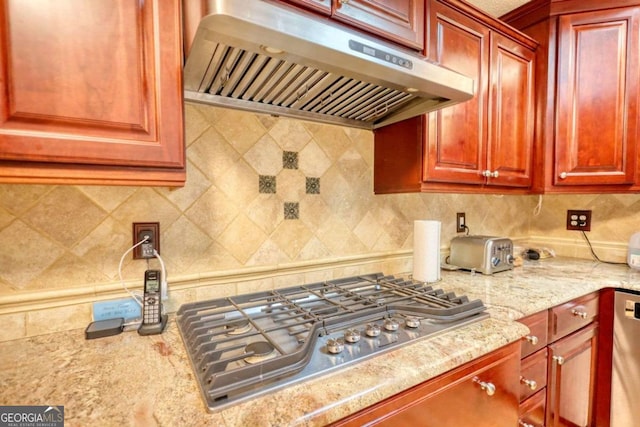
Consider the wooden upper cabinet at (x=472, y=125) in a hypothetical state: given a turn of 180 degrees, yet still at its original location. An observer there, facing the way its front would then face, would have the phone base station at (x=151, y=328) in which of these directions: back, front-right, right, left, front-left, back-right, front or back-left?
left

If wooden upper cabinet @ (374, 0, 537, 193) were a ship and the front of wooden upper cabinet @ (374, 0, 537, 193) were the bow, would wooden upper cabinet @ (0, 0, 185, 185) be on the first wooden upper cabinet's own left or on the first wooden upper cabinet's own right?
on the first wooden upper cabinet's own right

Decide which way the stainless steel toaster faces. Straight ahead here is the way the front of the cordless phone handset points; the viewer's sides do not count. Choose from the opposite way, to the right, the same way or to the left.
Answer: the same way

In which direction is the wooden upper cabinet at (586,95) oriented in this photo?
toward the camera

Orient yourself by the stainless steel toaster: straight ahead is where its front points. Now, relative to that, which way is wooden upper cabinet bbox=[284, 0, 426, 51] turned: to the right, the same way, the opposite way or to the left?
the same way

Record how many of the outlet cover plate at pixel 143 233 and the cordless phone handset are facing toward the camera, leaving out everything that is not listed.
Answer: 2

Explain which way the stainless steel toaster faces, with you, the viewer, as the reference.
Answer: facing the viewer and to the right of the viewer

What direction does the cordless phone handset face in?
toward the camera

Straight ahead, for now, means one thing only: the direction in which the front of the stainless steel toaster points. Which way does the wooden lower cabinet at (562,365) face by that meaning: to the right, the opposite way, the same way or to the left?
the same way

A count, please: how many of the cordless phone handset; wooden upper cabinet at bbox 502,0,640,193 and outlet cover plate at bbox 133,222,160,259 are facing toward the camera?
3

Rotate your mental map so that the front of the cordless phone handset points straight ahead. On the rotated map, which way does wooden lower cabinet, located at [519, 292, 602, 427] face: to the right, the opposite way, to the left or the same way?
the same way

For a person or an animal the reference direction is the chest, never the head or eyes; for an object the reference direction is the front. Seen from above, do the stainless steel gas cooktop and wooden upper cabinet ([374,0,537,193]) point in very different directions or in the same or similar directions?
same or similar directions

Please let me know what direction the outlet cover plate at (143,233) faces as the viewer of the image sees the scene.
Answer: facing the viewer
